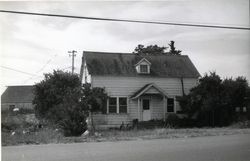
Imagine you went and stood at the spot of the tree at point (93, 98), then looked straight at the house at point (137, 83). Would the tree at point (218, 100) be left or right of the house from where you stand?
right

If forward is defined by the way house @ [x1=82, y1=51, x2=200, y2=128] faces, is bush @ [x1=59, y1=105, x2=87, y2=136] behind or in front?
in front

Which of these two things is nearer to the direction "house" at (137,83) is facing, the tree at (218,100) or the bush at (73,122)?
the bush

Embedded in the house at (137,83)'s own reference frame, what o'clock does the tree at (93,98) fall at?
The tree is roughly at 1 o'clock from the house.

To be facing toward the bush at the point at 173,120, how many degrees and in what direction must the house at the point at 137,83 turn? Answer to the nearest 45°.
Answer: approximately 45° to its left

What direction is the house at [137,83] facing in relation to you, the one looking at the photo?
facing the viewer

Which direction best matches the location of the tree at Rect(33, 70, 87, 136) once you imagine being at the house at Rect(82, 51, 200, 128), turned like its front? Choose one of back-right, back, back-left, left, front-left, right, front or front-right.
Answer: right
